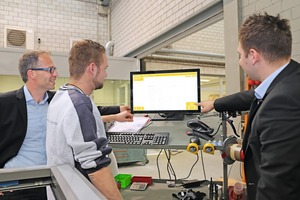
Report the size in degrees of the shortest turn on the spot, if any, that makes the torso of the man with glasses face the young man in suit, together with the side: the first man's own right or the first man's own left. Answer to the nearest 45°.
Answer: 0° — they already face them

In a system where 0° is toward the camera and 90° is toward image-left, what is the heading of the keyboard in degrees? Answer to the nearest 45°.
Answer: approximately 0°

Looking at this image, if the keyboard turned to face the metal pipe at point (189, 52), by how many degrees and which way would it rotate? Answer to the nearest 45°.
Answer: approximately 180°

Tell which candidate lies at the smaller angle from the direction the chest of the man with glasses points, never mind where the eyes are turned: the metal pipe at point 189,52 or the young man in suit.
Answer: the young man in suit

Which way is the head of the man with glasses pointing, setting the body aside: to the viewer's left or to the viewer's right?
to the viewer's right

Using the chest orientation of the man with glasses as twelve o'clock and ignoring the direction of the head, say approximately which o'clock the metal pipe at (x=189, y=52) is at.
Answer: The metal pipe is roughly at 9 o'clock from the man with glasses.

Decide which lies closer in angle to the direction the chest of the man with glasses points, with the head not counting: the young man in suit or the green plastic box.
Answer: the young man in suit
